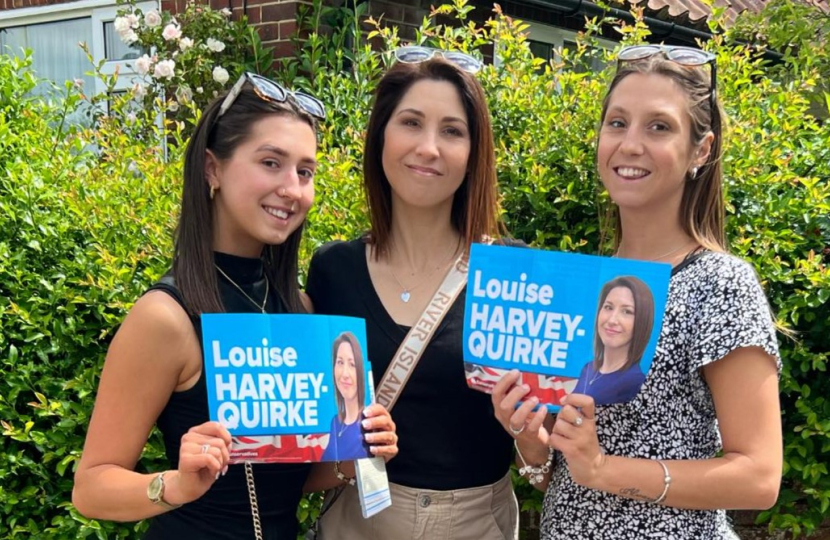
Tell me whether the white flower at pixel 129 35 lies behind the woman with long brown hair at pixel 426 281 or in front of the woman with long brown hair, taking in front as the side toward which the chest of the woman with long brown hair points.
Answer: behind

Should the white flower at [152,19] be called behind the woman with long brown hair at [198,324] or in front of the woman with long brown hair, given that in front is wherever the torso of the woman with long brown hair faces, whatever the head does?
behind

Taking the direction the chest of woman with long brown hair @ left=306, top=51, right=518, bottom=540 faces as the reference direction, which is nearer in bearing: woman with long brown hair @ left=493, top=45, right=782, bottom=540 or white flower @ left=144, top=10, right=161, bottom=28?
the woman with long brown hair

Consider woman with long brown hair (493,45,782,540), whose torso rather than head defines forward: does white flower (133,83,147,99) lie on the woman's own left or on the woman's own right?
on the woman's own right

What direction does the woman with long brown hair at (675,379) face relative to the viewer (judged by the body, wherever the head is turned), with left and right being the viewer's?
facing the viewer and to the left of the viewer

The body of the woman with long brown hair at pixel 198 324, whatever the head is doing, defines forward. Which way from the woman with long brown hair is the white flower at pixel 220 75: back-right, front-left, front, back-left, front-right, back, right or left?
back-left

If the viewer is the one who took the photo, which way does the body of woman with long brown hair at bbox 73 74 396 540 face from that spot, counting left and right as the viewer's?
facing the viewer and to the right of the viewer

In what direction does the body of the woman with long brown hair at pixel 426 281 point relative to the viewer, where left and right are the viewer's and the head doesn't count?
facing the viewer

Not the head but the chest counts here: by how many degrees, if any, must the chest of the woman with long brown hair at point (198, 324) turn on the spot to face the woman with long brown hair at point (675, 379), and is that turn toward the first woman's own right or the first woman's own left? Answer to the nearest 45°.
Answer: approximately 45° to the first woman's own left

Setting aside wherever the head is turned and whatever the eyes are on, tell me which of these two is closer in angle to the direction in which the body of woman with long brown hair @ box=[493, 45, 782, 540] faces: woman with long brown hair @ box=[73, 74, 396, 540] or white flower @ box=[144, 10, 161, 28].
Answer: the woman with long brown hair

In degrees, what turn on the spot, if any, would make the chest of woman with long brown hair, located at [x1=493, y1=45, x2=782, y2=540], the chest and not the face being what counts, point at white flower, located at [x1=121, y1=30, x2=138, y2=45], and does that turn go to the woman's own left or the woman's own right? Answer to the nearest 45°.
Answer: approximately 90° to the woman's own right

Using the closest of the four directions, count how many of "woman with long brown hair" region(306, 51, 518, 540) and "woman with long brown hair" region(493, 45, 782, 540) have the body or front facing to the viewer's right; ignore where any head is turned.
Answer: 0
